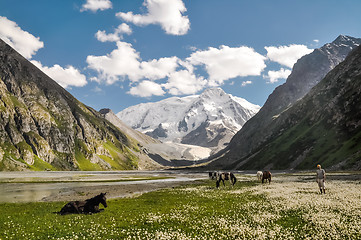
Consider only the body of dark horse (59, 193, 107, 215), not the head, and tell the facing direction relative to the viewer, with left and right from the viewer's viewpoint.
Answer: facing to the right of the viewer
